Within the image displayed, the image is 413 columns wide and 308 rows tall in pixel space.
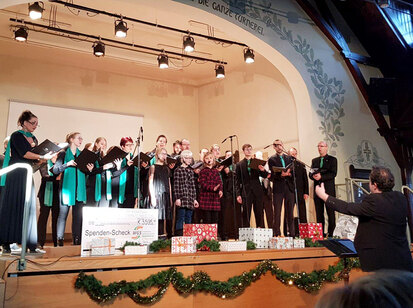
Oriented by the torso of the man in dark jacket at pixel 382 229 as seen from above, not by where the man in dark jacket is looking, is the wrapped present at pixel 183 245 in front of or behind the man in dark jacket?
in front

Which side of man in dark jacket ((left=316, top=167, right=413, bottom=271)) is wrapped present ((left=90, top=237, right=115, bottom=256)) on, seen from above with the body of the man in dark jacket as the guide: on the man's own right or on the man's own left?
on the man's own left

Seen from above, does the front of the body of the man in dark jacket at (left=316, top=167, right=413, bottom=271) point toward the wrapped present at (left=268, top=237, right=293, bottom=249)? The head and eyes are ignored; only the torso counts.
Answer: yes

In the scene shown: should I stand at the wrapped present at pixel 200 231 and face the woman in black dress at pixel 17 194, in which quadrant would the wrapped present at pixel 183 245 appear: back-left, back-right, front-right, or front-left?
front-left

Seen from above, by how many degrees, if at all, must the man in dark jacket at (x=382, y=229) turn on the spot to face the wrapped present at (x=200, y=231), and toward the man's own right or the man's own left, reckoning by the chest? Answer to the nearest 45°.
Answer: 0° — they already face it

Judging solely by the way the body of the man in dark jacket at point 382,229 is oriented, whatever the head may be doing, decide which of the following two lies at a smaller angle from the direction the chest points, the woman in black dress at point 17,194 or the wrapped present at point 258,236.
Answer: the wrapped present

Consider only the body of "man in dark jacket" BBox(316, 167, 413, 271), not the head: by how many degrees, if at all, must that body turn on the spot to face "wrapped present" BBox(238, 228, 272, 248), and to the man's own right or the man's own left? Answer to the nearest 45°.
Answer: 0° — they already face it

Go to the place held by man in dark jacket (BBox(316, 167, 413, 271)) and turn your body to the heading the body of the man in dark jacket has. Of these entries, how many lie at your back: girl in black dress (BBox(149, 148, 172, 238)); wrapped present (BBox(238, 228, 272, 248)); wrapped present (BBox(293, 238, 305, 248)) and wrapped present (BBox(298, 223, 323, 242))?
0

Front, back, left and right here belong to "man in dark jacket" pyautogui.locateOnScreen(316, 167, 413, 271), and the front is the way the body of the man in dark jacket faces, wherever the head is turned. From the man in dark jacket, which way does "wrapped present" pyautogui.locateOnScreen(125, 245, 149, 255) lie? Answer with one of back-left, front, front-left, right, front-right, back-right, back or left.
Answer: front-left

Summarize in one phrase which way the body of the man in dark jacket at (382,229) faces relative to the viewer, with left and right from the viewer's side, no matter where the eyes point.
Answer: facing away from the viewer and to the left of the viewer

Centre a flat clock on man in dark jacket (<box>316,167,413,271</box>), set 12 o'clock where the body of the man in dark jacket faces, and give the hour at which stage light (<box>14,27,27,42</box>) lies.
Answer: The stage light is roughly at 11 o'clock from the man in dark jacket.

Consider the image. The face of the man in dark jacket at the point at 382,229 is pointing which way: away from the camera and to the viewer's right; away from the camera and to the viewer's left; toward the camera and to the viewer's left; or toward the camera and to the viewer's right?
away from the camera and to the viewer's left

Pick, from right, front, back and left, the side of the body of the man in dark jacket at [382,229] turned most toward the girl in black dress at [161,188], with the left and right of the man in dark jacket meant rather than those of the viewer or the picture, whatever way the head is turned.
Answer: front

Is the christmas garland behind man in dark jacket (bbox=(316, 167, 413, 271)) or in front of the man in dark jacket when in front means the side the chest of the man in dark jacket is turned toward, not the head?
in front
